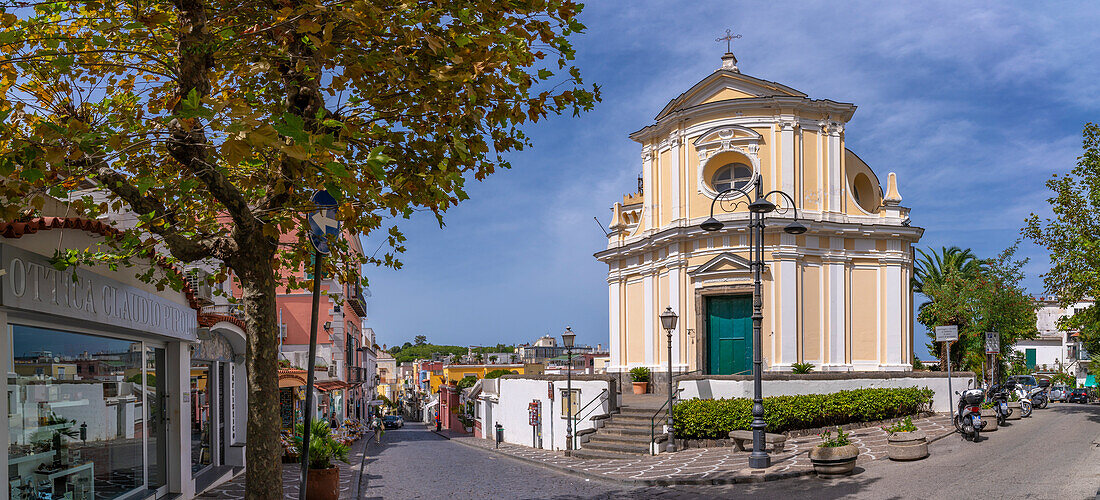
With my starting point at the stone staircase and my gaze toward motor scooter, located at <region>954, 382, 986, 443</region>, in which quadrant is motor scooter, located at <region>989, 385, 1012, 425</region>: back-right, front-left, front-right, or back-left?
front-left

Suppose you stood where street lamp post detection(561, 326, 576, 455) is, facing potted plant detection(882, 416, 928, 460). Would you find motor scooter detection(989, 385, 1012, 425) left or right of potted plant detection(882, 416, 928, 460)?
left

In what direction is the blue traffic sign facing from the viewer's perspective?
toward the camera

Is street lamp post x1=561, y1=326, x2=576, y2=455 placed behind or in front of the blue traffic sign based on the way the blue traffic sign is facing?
behind

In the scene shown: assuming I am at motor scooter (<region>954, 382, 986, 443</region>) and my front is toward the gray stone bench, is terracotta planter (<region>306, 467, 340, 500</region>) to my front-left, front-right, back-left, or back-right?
front-left

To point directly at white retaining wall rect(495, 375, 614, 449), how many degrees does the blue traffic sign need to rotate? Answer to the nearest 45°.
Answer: approximately 180°
